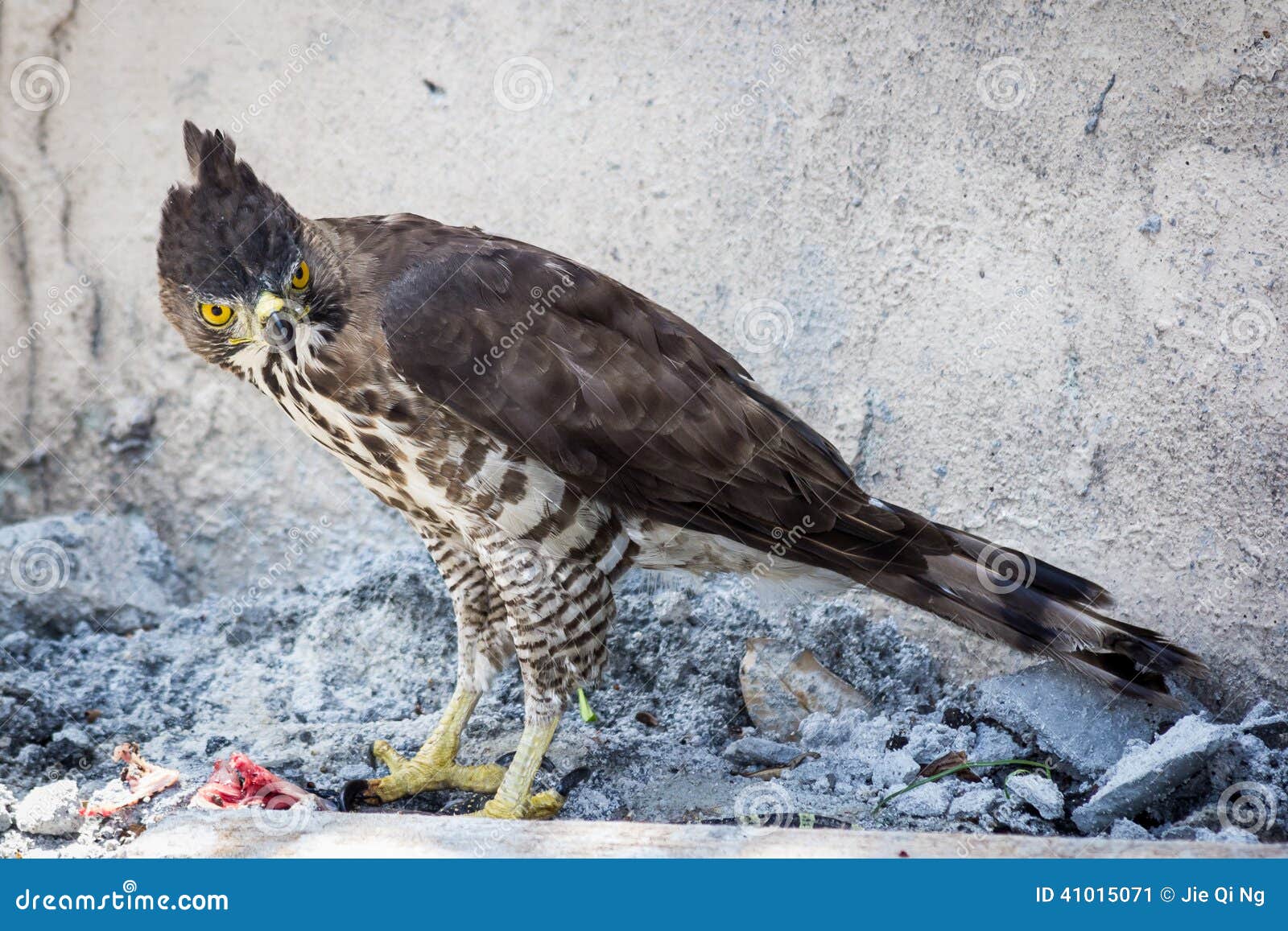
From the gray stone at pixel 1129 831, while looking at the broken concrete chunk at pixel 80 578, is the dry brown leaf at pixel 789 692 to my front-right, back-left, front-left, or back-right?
front-right
